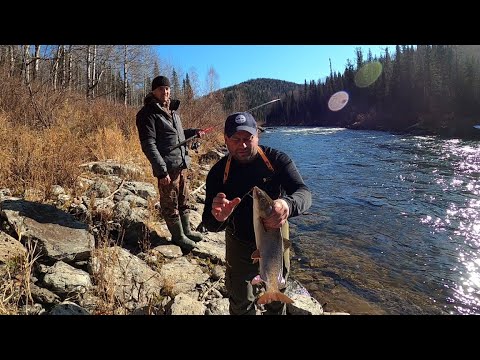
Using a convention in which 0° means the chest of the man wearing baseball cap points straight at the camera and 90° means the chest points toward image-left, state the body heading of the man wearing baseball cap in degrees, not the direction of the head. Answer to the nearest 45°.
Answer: approximately 0°

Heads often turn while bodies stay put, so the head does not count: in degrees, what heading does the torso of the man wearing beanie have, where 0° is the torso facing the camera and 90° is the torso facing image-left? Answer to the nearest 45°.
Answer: approximately 315°

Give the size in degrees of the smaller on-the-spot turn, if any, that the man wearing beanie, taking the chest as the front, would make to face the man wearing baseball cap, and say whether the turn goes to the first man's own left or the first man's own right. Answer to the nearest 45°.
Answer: approximately 45° to the first man's own right

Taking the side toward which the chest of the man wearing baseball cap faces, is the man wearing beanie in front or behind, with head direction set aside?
behind
